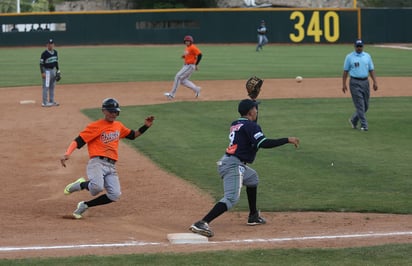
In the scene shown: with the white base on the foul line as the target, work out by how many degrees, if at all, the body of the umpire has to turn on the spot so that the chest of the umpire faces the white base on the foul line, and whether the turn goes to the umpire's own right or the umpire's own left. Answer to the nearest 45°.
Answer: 0° — they already face it

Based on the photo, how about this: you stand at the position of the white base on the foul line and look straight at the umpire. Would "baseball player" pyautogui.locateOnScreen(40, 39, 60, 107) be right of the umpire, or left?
left

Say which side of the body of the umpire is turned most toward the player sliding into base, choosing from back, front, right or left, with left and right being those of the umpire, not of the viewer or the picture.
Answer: front

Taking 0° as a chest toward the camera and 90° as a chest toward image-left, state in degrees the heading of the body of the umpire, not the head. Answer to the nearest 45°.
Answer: approximately 0°

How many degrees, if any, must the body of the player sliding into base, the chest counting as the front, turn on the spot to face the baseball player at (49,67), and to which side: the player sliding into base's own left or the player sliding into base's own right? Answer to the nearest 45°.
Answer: approximately 135° to the player sliding into base's own left

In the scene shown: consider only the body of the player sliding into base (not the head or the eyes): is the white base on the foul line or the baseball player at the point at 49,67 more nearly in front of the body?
the white base on the foul line

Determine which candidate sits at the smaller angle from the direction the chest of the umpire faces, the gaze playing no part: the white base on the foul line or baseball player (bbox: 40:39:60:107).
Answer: the white base on the foul line

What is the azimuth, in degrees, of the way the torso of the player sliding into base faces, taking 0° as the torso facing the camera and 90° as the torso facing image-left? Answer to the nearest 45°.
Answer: approximately 315°

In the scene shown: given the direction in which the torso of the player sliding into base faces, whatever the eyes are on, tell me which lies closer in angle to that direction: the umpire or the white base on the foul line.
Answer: the white base on the foul line

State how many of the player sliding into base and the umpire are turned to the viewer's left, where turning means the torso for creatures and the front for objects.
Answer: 0

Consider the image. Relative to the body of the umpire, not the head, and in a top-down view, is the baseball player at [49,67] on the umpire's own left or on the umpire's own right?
on the umpire's own right
